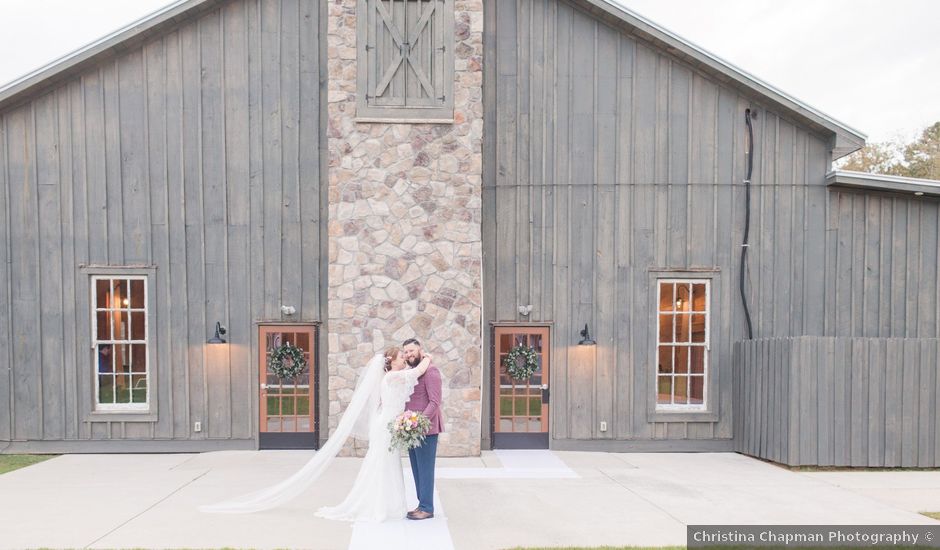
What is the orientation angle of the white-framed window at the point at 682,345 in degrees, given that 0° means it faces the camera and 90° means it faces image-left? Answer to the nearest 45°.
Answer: approximately 0°

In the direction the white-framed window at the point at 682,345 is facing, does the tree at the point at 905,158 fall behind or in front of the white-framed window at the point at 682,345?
behind

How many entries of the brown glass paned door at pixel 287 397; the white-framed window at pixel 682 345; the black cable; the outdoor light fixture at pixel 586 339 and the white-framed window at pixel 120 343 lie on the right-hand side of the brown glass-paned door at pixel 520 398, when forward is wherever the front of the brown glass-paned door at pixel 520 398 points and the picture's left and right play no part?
2

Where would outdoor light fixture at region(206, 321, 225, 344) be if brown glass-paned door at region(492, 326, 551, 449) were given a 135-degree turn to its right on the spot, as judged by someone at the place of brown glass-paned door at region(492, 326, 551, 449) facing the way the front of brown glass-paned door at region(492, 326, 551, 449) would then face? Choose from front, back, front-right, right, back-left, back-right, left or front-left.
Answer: front-left

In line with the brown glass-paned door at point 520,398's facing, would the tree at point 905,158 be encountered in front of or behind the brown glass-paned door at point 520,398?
behind

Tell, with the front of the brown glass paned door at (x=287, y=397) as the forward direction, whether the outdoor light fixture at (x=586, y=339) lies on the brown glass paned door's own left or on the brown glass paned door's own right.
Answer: on the brown glass paned door's own left

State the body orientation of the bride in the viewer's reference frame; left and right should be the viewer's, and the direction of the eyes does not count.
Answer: facing to the right of the viewer

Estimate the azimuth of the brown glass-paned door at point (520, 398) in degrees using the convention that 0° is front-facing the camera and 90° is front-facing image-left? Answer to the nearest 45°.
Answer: approximately 0°

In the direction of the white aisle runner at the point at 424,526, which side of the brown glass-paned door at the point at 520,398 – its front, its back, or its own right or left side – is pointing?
front

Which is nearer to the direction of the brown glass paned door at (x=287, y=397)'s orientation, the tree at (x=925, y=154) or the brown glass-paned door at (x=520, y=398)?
the brown glass-paned door

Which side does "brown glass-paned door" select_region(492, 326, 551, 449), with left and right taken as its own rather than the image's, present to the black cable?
left

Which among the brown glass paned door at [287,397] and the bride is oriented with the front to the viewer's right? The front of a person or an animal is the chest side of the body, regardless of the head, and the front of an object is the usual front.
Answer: the bride

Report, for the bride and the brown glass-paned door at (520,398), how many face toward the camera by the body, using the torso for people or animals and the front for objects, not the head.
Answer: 1

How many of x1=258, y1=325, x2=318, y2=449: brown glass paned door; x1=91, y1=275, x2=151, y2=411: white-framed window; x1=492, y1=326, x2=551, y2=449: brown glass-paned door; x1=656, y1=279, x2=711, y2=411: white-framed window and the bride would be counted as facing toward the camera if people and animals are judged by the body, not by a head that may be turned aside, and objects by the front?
4

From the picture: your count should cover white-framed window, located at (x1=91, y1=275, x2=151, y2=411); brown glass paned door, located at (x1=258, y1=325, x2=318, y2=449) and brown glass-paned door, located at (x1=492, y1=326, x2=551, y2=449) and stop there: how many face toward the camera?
3
